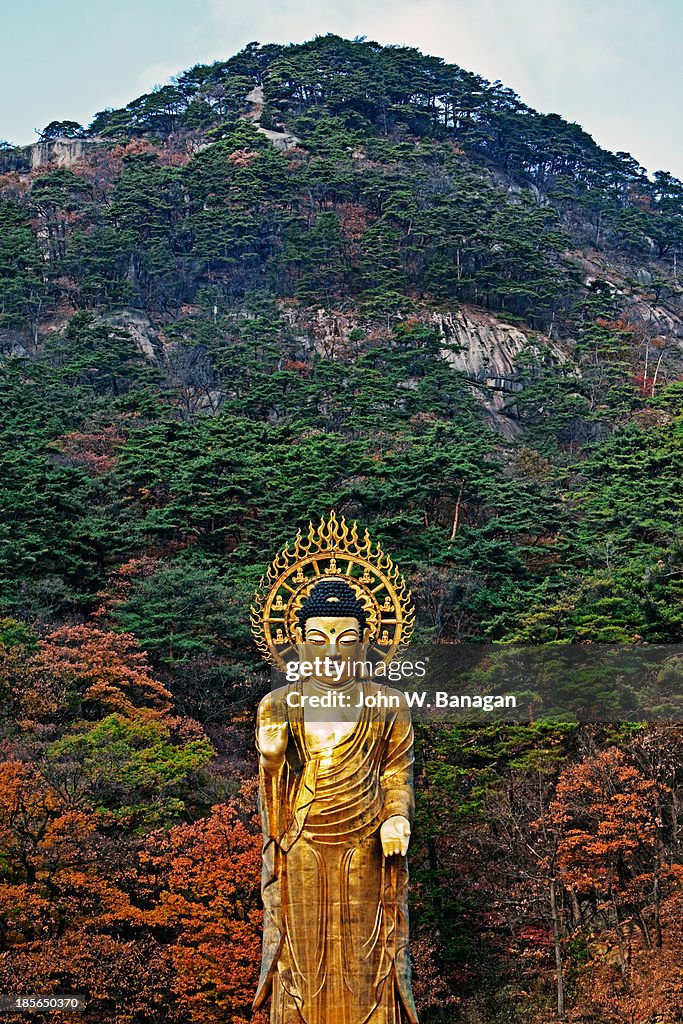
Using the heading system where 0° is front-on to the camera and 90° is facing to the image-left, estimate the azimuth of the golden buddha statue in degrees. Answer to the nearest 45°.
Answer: approximately 0°
